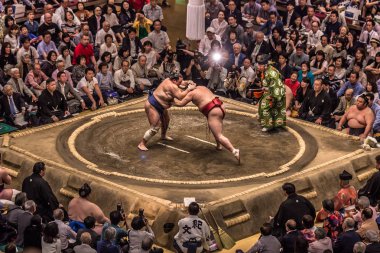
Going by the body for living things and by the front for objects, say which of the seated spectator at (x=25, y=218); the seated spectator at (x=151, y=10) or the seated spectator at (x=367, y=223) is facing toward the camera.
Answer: the seated spectator at (x=151, y=10)

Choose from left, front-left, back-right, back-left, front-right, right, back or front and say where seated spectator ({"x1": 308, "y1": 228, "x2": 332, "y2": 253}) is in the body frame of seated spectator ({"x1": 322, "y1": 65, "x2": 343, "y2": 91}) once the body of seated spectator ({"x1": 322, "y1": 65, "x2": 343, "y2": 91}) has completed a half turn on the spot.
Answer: back-right

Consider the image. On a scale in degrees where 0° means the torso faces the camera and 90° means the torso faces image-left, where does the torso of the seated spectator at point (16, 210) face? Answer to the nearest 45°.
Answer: approximately 225°

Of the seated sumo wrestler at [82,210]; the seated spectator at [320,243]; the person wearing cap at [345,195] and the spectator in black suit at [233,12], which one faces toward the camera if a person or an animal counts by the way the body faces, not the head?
the spectator in black suit

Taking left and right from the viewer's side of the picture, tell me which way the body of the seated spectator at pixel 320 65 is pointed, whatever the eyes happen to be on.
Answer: facing the viewer and to the left of the viewer

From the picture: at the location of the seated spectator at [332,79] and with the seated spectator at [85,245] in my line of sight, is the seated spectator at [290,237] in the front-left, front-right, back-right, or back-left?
front-left

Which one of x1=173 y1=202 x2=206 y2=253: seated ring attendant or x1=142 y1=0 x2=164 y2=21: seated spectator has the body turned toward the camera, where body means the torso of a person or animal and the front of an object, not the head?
x1=142 y1=0 x2=164 y2=21: seated spectator

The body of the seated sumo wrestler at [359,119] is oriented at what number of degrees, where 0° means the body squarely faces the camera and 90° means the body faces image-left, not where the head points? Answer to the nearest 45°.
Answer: approximately 45°

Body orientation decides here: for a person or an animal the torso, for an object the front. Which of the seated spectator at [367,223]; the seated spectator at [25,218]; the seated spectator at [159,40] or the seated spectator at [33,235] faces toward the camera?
the seated spectator at [159,40]

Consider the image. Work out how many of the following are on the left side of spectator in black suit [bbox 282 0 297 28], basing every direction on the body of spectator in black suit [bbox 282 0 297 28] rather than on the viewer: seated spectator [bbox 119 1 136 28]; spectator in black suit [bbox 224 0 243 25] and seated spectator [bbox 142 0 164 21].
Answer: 0

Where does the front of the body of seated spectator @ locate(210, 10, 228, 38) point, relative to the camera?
toward the camera

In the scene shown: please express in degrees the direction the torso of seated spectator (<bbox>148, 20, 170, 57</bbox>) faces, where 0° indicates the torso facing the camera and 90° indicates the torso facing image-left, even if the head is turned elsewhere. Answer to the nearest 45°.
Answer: approximately 0°

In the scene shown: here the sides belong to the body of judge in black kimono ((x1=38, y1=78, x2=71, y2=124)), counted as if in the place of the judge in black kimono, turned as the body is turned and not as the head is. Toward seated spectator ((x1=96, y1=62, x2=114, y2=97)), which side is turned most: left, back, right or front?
left

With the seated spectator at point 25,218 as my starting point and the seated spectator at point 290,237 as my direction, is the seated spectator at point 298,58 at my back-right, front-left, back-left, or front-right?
front-left

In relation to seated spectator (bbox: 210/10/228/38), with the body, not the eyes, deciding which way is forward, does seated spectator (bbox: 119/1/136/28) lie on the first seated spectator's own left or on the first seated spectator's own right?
on the first seated spectator's own right
